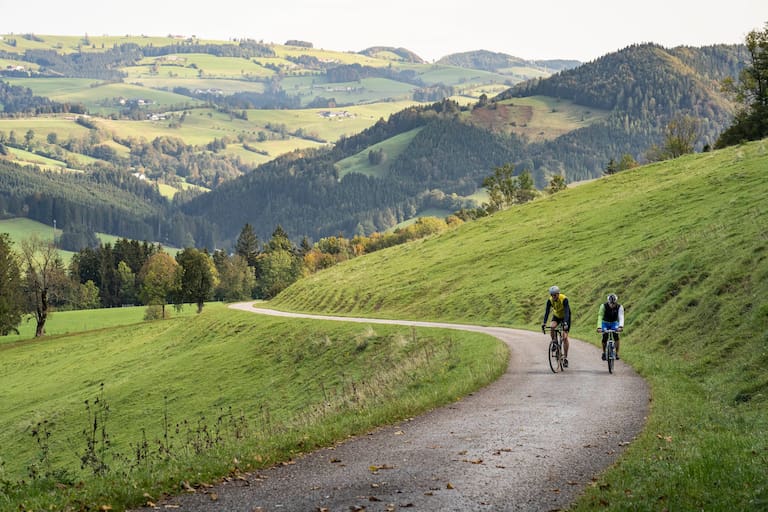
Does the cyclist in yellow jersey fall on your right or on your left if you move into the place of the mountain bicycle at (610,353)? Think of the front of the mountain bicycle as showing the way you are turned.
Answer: on your right

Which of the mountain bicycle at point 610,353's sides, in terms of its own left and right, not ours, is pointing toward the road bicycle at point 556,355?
right

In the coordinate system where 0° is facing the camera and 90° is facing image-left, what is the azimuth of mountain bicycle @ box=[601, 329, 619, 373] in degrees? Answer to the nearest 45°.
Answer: approximately 0°
